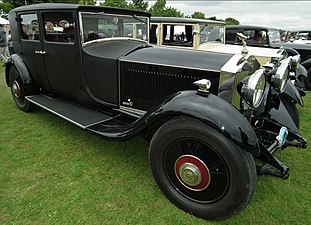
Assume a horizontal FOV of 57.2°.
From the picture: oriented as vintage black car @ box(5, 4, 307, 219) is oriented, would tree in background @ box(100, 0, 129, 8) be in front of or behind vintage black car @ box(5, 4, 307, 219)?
behind

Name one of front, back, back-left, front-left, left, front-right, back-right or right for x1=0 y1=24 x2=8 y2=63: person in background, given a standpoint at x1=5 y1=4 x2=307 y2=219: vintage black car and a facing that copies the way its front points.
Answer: back

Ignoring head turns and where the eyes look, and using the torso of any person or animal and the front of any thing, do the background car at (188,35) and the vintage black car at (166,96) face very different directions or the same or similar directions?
same or similar directions

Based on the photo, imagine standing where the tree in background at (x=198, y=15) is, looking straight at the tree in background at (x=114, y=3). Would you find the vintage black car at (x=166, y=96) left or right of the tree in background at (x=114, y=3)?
left

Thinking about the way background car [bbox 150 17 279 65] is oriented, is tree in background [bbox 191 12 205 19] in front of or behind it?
behind

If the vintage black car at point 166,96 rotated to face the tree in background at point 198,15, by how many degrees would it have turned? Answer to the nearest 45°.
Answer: approximately 135° to its left

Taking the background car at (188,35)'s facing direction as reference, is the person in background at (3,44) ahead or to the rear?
to the rear

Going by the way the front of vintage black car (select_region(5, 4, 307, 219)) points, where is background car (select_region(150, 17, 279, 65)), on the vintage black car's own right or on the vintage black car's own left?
on the vintage black car's own left

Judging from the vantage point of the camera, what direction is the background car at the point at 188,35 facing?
facing the viewer and to the right of the viewer

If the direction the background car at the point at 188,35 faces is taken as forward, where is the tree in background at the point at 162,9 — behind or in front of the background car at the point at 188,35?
behind

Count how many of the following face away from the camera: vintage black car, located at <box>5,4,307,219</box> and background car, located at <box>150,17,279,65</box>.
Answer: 0

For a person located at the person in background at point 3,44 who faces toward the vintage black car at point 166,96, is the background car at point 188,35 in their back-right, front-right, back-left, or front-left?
front-left
